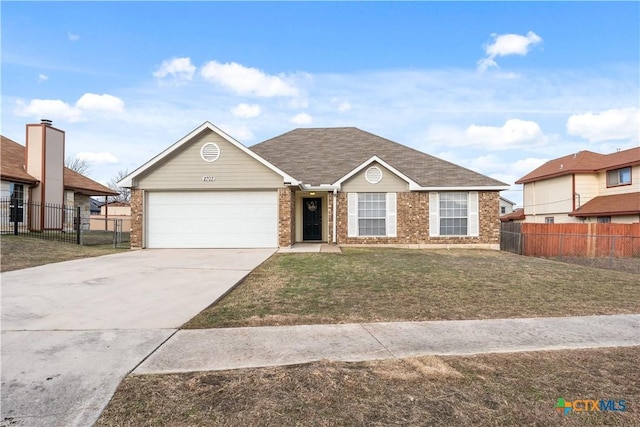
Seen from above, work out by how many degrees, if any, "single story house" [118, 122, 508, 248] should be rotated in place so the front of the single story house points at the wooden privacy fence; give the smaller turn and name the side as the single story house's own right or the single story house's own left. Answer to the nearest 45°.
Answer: approximately 90° to the single story house's own left

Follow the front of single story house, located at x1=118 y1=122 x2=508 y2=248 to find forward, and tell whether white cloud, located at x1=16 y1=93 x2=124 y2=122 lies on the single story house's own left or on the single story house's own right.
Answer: on the single story house's own right

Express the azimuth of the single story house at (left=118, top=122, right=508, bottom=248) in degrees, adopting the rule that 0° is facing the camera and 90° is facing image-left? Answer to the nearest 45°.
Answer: approximately 0°

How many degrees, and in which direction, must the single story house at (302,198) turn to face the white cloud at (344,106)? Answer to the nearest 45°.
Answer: approximately 180°

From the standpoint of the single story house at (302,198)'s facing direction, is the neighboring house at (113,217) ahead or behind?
behind

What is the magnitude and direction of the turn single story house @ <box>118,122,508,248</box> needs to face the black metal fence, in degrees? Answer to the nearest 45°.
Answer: approximately 90° to its right
